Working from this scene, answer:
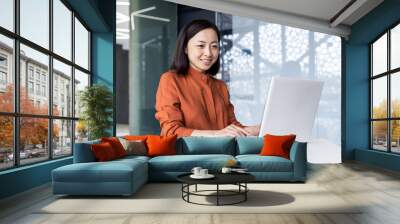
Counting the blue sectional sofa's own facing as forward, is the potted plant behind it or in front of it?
behind
